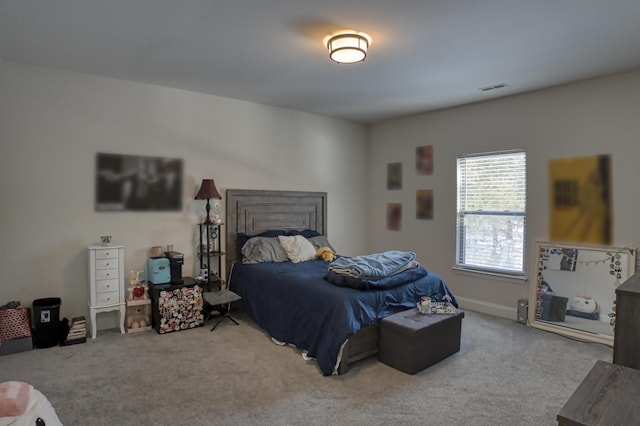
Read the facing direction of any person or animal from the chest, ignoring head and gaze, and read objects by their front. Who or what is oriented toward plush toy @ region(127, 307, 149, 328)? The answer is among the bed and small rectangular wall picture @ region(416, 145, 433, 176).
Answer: the small rectangular wall picture

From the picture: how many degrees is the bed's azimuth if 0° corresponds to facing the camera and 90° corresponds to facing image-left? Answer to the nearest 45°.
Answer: approximately 315°

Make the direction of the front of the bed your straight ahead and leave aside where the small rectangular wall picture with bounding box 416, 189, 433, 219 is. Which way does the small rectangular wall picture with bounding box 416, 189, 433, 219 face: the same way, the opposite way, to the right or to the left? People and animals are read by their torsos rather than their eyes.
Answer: to the right

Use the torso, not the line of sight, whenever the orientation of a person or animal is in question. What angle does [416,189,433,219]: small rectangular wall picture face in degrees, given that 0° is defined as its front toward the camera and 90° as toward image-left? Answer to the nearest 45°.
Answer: approximately 45°

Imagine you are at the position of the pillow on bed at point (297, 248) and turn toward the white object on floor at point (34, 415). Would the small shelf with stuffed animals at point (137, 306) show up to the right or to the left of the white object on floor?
right

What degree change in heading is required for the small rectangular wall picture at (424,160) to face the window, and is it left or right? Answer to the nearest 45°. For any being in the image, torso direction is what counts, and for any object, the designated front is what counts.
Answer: approximately 90° to its left

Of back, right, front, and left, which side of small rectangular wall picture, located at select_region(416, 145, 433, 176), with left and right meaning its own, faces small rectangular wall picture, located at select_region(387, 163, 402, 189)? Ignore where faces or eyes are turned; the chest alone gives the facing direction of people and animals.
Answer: right

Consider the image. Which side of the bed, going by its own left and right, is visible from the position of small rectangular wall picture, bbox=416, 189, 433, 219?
left

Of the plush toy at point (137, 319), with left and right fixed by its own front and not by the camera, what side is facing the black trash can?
right

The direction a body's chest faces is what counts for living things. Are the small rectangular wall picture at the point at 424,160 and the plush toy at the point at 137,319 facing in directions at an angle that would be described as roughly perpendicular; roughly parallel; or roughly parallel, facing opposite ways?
roughly perpendicular

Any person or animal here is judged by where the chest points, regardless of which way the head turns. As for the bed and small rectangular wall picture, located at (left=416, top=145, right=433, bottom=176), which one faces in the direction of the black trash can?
the small rectangular wall picture

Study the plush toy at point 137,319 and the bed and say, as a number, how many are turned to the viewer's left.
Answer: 0

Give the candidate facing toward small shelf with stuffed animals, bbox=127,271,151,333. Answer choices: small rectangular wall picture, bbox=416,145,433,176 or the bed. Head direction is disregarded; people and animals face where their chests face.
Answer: the small rectangular wall picture

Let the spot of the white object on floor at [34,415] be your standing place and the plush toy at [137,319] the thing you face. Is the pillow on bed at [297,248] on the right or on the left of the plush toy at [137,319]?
right

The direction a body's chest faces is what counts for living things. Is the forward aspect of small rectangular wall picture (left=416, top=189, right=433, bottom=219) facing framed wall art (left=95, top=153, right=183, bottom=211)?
yes

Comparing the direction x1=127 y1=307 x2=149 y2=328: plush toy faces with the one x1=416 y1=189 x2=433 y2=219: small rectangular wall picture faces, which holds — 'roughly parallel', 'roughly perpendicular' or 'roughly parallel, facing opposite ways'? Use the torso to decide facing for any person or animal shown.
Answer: roughly perpendicular
